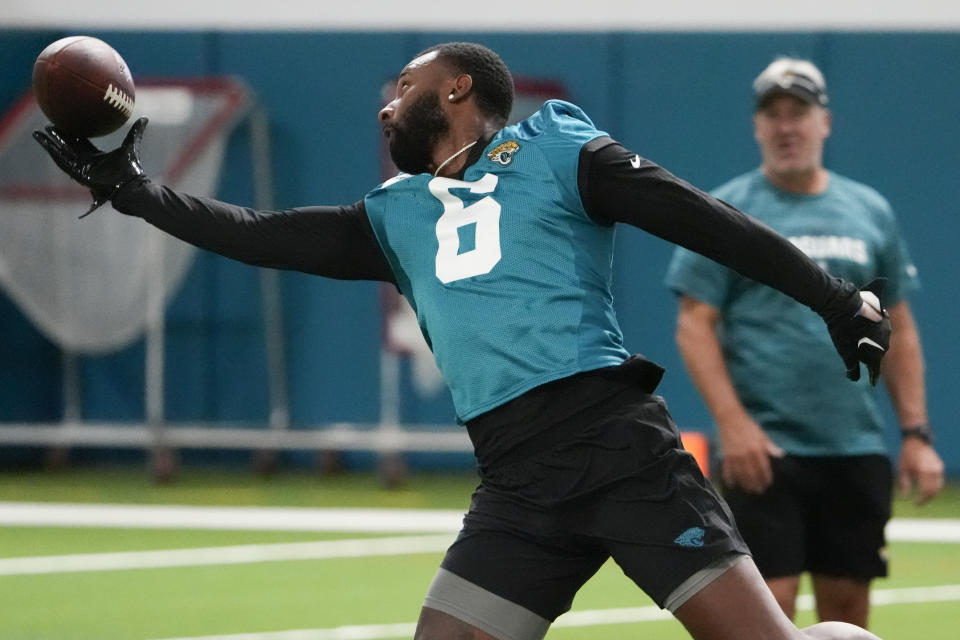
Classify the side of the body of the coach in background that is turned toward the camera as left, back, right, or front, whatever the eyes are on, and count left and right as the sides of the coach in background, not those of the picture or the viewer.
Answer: front
